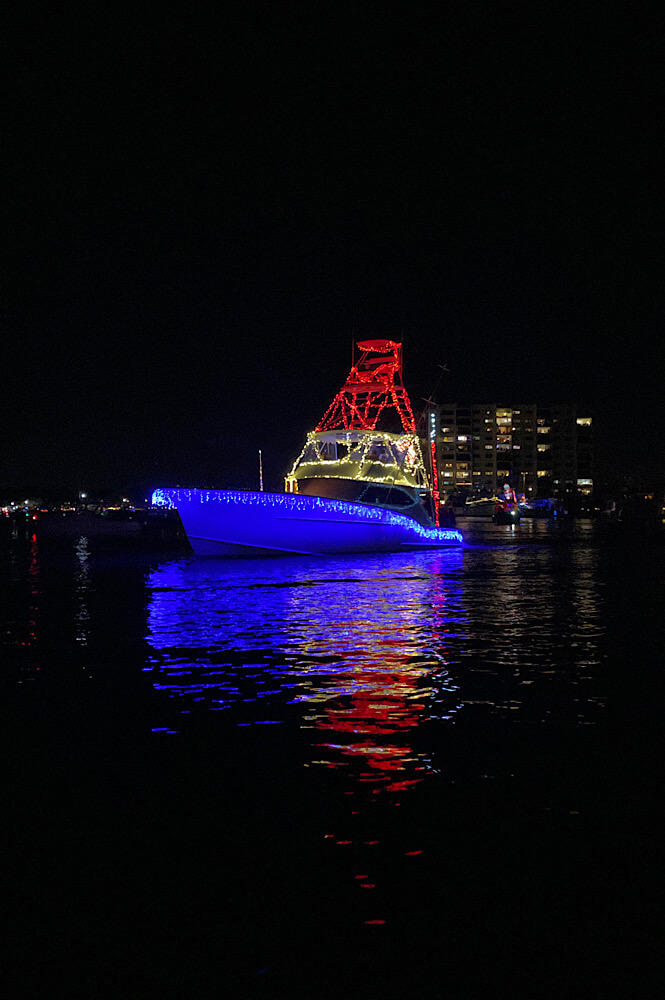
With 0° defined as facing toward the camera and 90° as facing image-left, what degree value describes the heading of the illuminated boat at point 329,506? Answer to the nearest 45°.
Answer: approximately 45°
